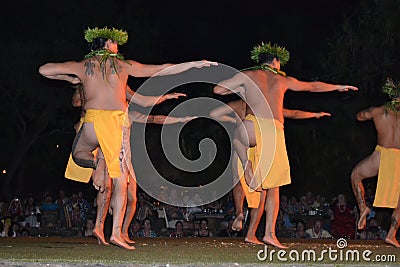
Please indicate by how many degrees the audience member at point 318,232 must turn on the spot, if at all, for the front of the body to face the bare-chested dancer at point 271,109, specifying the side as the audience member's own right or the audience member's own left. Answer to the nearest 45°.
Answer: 0° — they already face them

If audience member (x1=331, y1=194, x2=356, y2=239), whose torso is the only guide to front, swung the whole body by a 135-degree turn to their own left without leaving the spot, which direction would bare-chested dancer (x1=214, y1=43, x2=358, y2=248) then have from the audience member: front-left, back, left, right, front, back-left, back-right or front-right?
back-right

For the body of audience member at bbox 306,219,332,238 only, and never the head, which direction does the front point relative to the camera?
toward the camera

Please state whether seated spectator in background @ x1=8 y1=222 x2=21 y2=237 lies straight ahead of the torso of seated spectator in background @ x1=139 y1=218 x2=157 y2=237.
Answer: no

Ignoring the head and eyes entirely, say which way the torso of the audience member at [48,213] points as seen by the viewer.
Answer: toward the camera

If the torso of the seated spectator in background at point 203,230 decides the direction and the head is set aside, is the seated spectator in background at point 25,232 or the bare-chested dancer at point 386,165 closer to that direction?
the bare-chested dancer

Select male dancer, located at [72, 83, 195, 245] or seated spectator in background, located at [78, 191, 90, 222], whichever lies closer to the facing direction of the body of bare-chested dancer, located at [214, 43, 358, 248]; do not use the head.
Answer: the seated spectator in background

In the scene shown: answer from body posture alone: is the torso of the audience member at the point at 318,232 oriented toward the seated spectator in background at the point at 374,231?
no

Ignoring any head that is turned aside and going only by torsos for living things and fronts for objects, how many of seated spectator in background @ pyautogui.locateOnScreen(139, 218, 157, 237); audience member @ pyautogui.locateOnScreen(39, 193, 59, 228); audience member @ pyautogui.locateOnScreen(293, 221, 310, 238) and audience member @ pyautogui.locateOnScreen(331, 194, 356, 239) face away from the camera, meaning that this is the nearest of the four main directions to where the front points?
0

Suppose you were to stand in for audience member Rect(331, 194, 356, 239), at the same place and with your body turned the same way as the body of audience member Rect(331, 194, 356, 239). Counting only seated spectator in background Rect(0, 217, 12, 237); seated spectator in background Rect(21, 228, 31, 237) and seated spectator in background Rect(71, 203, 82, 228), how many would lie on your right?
3

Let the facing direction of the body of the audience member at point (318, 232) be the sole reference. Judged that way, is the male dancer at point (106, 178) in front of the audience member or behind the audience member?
in front

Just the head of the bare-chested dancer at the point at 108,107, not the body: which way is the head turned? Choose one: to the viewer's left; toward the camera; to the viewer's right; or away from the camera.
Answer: away from the camera

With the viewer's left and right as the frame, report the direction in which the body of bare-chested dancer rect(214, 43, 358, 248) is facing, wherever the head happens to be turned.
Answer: facing away from the viewer and to the right of the viewer

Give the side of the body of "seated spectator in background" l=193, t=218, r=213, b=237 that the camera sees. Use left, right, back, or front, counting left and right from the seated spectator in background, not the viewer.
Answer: front

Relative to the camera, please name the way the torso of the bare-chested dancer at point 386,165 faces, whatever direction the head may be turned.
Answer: away from the camera

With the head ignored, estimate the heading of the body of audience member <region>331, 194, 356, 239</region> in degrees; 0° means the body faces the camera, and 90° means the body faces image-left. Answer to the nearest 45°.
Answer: approximately 0°

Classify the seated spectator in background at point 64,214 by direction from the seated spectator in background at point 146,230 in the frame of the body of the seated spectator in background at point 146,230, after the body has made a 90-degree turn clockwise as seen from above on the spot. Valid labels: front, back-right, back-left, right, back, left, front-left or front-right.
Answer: front-right

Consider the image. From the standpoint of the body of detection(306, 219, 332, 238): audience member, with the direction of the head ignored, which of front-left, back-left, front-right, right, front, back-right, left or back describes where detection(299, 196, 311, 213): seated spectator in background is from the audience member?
back
